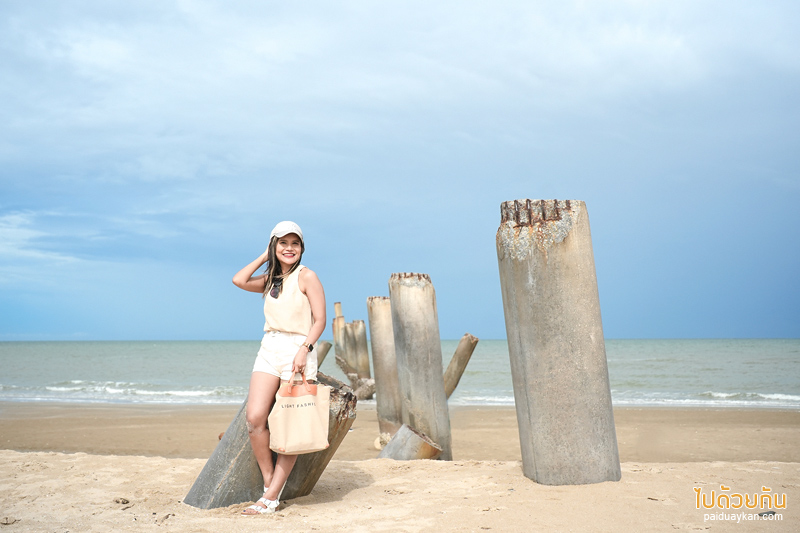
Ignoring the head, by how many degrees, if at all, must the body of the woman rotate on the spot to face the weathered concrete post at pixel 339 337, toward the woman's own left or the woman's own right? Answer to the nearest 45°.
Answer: approximately 135° to the woman's own right

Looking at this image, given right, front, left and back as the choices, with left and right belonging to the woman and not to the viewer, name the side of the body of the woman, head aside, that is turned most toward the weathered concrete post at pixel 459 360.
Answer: back

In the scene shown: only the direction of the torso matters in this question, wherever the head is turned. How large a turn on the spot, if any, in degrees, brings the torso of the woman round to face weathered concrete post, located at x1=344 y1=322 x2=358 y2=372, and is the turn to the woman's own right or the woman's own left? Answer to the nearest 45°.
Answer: approximately 135° to the woman's own right

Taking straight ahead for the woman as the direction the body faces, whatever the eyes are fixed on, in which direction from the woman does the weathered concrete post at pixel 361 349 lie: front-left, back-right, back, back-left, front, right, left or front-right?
back-right

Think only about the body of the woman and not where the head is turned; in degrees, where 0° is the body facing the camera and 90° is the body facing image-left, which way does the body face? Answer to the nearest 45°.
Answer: approximately 45°

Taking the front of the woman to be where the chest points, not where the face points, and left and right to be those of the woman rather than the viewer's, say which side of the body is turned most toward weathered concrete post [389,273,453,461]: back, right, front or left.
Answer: back

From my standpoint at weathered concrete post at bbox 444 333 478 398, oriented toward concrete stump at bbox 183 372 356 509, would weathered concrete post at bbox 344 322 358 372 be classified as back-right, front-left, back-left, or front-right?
back-right

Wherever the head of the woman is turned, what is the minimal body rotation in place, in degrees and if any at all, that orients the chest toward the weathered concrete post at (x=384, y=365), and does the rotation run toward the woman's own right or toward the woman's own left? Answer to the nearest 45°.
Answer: approximately 135° to the woman's own right
